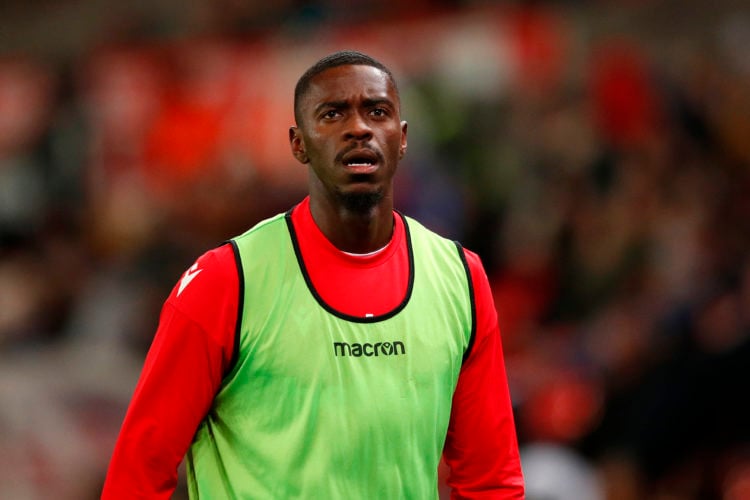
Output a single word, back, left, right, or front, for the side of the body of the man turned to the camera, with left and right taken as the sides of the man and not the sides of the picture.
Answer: front

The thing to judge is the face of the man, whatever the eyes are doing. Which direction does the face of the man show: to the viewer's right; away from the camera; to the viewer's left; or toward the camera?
toward the camera
